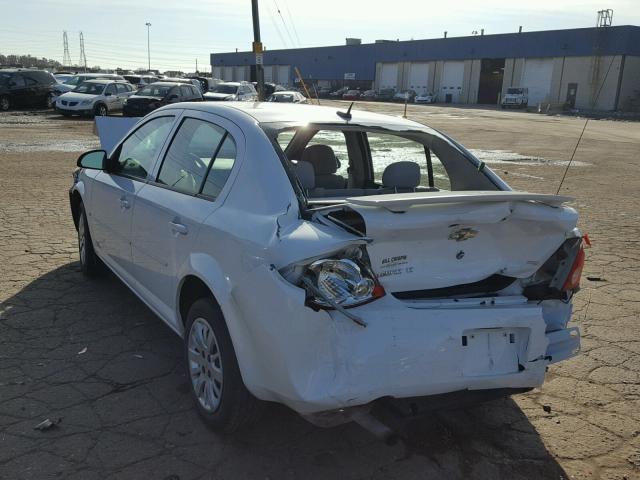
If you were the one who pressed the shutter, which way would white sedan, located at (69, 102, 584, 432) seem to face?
facing away from the viewer and to the left of the viewer

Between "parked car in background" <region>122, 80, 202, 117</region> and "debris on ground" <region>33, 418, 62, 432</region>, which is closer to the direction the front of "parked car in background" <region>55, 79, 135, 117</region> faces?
the debris on ground

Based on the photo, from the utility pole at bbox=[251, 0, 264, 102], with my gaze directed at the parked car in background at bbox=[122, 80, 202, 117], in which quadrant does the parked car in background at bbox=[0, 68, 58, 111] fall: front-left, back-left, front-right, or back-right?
front-right

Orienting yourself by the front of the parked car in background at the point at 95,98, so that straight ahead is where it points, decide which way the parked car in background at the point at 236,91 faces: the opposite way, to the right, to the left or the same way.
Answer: the same way

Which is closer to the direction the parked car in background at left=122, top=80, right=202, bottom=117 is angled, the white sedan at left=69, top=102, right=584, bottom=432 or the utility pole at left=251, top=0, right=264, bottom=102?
the white sedan

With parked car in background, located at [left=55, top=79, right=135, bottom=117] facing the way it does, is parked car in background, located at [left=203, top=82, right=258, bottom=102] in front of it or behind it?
behind

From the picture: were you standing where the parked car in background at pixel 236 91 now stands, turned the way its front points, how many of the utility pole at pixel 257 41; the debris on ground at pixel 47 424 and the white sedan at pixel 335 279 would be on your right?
0

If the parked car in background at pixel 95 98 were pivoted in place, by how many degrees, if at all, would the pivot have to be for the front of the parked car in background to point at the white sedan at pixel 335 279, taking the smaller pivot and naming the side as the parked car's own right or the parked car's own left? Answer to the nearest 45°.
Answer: approximately 45° to the parked car's own left

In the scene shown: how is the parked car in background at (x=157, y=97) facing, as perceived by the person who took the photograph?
facing the viewer and to the left of the viewer

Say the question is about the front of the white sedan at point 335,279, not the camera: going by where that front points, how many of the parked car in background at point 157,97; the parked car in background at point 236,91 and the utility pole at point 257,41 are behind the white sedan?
0

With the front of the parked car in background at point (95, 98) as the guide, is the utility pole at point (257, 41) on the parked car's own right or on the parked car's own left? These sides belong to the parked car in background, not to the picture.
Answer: on the parked car's own left

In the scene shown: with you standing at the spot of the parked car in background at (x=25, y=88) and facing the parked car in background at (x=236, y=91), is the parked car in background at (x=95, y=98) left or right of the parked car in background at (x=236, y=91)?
right

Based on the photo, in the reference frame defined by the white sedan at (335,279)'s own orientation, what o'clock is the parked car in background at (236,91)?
The parked car in background is roughly at 1 o'clock from the white sedan.

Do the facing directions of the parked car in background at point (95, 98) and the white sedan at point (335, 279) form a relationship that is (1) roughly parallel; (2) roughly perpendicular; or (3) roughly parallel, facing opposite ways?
roughly perpendicular

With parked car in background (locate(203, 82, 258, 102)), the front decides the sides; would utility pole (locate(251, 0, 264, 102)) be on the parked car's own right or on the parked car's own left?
on the parked car's own left

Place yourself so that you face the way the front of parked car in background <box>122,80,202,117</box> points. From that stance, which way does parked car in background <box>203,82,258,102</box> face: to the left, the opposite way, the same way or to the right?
the same way

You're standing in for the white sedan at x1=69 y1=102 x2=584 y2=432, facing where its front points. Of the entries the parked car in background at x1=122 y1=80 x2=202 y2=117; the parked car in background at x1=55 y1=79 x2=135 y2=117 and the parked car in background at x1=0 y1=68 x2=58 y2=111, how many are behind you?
0

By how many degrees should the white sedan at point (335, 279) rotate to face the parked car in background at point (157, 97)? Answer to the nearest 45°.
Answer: approximately 45° to its right

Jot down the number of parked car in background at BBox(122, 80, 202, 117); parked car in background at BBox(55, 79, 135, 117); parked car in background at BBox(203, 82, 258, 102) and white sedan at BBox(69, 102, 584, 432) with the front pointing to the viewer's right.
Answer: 0

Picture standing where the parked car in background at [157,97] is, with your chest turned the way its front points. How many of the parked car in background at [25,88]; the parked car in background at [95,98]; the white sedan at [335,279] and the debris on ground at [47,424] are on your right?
2

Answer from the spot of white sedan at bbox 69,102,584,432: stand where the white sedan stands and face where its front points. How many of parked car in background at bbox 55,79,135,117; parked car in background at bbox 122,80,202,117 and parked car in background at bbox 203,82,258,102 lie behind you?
0
